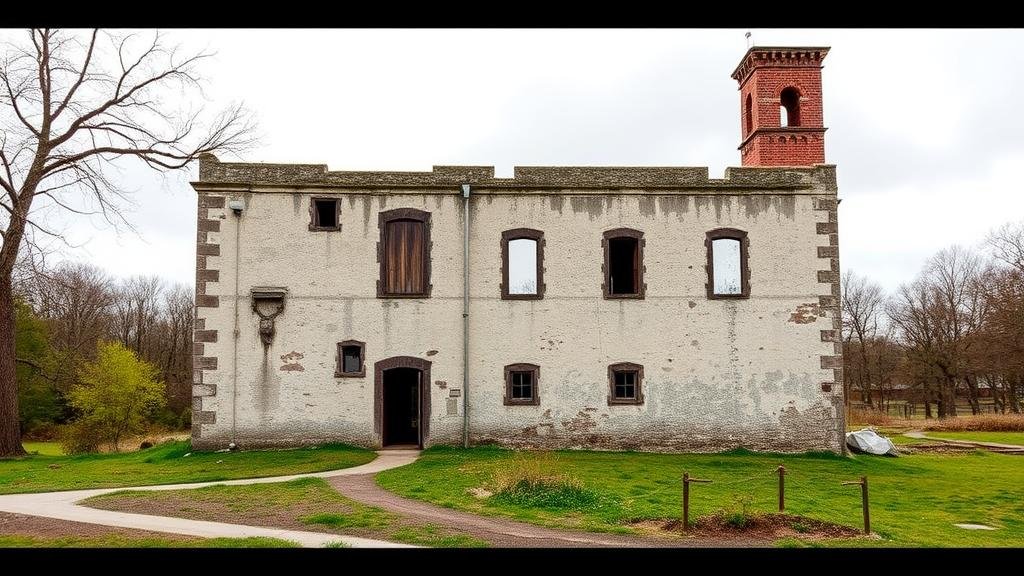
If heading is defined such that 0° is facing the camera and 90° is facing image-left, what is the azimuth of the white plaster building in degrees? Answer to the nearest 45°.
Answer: approximately 0°

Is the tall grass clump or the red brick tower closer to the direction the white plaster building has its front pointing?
the tall grass clump

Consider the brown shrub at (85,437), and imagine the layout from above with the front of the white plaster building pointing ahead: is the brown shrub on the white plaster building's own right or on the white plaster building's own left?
on the white plaster building's own right

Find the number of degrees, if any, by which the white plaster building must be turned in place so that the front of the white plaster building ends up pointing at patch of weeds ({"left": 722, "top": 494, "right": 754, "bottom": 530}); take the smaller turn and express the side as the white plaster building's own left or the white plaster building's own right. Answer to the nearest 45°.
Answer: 0° — it already faces it

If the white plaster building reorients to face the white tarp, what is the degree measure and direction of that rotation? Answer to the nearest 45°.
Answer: approximately 90° to its left

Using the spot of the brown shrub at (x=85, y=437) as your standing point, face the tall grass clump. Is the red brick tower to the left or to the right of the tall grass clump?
left

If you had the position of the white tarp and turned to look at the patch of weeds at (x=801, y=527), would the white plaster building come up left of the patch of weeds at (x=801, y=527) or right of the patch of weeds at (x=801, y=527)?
right

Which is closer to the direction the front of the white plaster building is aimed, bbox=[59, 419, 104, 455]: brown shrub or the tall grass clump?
the tall grass clump

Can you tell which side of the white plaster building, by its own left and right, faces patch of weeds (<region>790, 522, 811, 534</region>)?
front

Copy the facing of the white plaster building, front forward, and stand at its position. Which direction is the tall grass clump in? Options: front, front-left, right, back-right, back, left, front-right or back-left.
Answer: front

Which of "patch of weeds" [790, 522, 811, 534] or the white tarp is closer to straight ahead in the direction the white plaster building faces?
the patch of weeds
